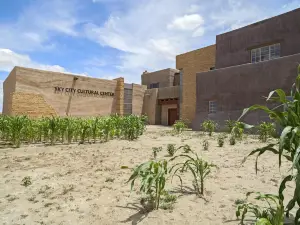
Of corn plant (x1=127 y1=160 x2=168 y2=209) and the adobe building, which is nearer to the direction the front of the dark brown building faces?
the corn plant

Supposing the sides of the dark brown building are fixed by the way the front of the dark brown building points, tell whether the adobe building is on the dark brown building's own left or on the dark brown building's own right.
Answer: on the dark brown building's own right

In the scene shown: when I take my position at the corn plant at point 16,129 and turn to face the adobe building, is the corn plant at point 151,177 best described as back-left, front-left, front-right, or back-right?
back-right

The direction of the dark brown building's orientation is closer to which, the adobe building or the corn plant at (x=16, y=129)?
the corn plant

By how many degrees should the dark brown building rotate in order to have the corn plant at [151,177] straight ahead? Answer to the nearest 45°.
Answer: approximately 45° to its left

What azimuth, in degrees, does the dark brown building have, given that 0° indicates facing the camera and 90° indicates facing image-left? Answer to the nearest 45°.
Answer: approximately 45°

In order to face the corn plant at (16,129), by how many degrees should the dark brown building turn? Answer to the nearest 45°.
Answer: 0° — it already faces it

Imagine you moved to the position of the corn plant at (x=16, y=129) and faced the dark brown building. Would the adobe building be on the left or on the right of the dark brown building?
left
